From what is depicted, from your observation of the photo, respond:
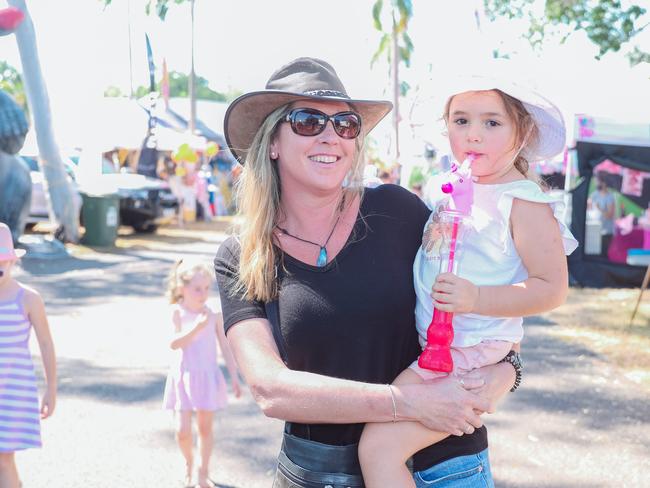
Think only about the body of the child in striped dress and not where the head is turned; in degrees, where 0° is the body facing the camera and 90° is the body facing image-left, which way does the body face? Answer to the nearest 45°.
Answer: approximately 0°

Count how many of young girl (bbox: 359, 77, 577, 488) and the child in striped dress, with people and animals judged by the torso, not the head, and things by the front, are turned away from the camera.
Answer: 0

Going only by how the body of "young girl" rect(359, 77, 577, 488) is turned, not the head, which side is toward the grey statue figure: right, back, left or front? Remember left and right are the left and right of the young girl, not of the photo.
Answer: right

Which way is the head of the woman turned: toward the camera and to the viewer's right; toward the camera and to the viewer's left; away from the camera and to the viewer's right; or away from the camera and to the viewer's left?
toward the camera and to the viewer's right

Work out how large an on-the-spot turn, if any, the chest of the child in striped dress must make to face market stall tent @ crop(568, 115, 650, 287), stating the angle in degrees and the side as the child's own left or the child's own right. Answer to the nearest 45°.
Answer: approximately 135° to the child's own left

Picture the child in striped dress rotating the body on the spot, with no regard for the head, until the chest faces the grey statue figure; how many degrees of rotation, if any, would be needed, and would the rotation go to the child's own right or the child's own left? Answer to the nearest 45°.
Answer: approximately 180°

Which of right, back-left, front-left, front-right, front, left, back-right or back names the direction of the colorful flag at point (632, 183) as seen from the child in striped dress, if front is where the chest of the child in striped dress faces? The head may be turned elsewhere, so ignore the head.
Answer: back-left

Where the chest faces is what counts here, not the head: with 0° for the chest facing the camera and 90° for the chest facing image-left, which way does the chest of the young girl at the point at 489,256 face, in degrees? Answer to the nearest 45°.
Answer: approximately 45°

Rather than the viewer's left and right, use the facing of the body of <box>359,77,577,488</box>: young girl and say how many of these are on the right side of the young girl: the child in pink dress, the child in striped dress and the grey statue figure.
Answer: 3

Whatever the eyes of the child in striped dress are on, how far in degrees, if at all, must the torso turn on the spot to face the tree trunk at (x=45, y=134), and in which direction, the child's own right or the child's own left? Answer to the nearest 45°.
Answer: approximately 180°
